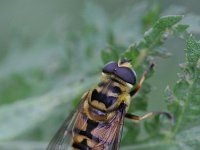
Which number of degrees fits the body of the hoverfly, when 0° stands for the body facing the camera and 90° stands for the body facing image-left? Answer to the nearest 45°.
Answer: approximately 225°
